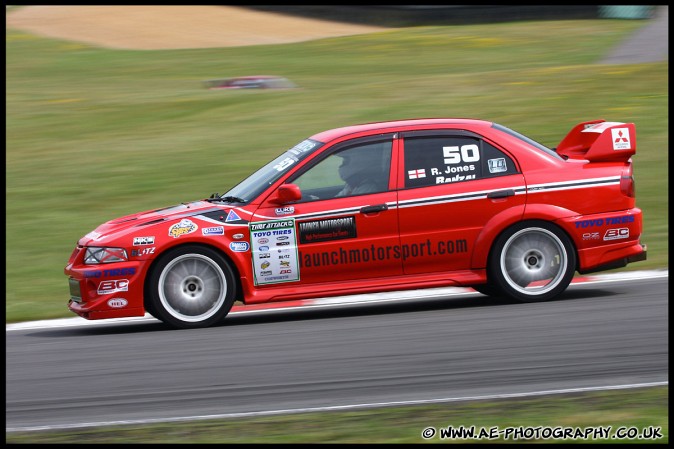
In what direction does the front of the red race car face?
to the viewer's left

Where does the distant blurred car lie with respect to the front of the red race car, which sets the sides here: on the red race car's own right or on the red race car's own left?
on the red race car's own right
